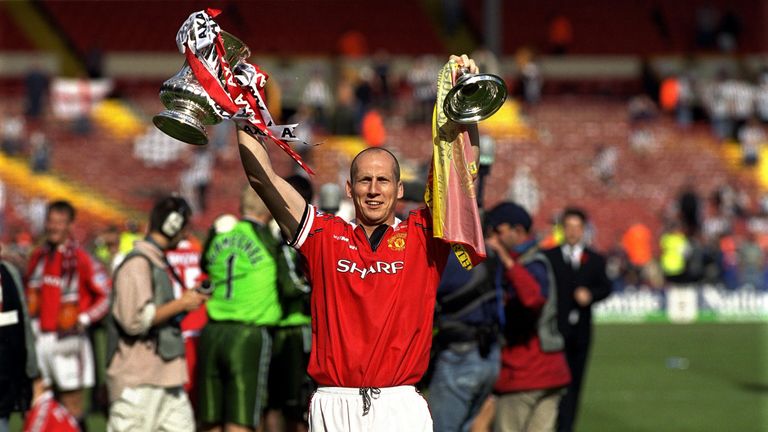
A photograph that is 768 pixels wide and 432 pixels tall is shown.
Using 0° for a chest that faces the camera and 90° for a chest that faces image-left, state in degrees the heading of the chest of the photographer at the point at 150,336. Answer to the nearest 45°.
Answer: approximately 270°

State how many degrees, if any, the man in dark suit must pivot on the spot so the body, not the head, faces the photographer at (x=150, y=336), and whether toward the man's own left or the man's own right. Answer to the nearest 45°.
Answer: approximately 45° to the man's own right

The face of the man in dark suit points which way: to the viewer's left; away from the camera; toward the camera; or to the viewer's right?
toward the camera

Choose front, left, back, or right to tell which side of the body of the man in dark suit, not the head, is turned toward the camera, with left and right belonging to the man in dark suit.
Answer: front

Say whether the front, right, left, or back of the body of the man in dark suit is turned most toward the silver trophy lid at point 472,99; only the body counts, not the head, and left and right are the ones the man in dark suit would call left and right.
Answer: front

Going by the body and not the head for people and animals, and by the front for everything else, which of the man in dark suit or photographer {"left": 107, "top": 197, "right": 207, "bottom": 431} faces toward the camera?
the man in dark suit

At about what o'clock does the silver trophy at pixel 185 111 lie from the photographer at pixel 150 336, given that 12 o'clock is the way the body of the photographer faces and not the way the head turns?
The silver trophy is roughly at 3 o'clock from the photographer.

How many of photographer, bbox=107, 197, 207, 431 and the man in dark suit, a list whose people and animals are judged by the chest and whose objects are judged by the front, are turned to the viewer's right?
1

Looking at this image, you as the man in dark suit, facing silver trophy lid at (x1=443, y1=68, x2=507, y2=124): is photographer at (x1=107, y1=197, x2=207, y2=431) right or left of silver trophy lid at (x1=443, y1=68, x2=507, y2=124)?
right
